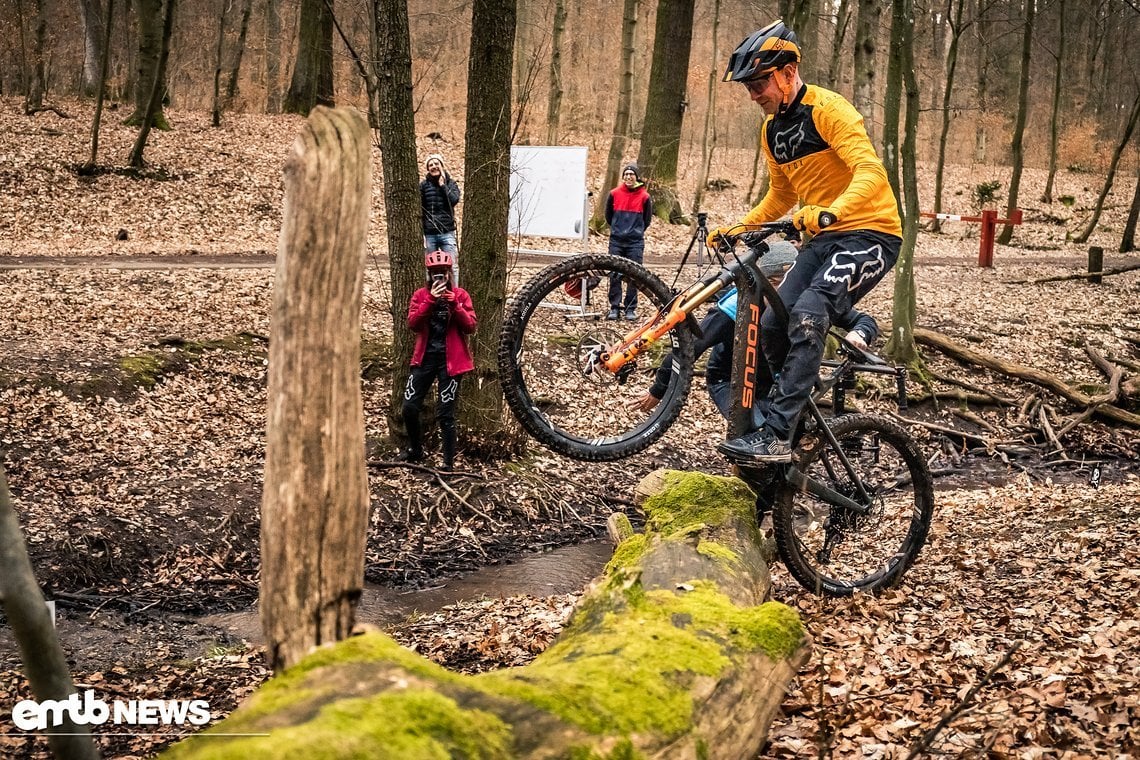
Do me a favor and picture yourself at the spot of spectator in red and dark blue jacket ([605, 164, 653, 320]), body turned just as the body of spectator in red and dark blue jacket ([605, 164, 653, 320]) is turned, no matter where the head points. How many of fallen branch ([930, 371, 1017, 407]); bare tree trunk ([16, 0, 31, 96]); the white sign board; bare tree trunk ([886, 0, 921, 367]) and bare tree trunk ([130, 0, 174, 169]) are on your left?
2

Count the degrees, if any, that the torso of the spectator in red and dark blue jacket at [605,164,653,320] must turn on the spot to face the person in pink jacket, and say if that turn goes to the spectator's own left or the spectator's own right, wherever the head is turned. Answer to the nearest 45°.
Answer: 0° — they already face them

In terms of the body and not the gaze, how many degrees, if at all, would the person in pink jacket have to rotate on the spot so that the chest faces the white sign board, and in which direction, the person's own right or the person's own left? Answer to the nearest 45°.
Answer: approximately 180°

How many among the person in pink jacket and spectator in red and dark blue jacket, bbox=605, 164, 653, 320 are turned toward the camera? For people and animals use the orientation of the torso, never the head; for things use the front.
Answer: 2

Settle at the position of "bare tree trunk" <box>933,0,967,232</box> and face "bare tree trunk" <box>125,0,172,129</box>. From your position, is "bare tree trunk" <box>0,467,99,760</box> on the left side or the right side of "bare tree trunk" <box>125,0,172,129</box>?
left

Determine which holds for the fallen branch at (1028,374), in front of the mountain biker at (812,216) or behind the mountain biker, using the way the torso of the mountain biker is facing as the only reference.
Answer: behind

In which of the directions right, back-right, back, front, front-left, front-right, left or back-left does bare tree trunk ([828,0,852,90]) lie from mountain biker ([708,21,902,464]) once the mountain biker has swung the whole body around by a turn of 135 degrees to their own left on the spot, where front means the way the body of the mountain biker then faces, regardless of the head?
left

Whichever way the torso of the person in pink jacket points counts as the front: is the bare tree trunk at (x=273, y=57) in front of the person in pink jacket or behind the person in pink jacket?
behind
